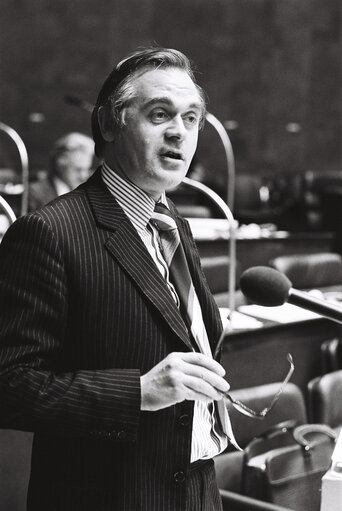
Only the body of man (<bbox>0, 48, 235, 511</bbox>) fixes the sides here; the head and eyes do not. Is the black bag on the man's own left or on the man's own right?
on the man's own left

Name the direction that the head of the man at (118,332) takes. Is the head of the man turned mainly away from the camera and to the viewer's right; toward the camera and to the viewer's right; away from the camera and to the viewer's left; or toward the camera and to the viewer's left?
toward the camera and to the viewer's right

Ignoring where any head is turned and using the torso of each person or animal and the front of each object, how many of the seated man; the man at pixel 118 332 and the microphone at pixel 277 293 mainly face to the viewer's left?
1

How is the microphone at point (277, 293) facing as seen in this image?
to the viewer's left

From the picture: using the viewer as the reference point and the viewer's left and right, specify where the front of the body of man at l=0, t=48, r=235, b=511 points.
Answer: facing the viewer and to the right of the viewer

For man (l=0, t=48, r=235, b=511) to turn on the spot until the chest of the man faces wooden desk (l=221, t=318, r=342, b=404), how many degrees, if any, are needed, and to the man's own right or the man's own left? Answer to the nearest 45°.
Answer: approximately 135° to the man's own left

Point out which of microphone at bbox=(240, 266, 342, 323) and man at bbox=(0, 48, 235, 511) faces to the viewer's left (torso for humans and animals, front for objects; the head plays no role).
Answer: the microphone
